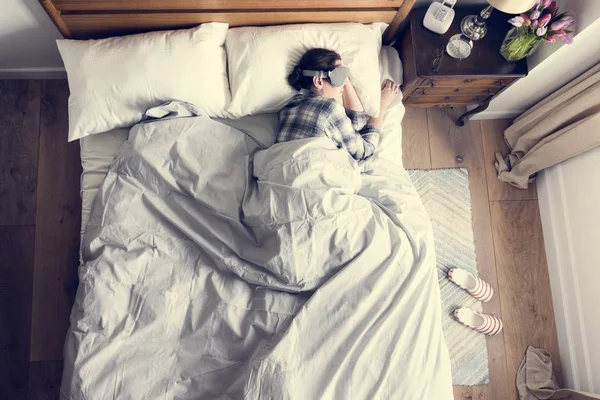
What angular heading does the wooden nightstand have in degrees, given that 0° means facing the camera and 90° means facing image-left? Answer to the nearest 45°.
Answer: approximately 0°

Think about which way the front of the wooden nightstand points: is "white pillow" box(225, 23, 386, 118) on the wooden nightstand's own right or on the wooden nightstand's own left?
on the wooden nightstand's own right

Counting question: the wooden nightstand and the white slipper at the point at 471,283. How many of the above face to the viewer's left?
0

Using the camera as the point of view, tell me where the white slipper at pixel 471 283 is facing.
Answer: facing the viewer and to the right of the viewer
